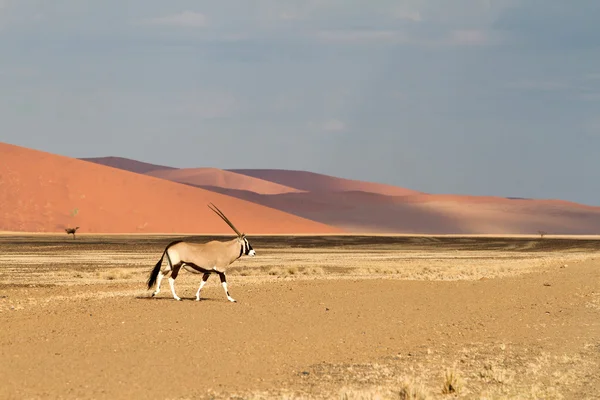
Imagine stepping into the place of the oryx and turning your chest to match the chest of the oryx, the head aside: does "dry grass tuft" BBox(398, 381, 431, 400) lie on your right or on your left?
on your right

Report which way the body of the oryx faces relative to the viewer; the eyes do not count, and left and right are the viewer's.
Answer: facing to the right of the viewer

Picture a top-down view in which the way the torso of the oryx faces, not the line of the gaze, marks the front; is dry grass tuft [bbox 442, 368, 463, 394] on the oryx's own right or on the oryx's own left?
on the oryx's own right
